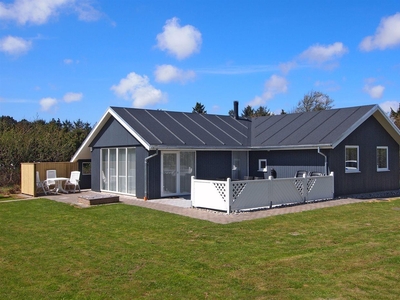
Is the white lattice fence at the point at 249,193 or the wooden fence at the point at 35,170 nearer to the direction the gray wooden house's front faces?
the white lattice fence

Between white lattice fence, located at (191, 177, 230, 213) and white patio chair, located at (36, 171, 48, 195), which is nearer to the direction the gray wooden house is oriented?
the white lattice fence

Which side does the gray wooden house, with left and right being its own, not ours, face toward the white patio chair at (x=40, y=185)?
right

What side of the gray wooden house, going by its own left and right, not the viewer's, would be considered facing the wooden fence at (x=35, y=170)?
right

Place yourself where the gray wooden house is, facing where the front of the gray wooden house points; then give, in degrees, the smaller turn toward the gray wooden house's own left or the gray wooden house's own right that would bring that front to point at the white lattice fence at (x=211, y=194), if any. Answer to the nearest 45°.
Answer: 0° — it already faces it

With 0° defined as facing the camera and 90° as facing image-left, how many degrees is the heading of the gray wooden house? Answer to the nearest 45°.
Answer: approximately 0°

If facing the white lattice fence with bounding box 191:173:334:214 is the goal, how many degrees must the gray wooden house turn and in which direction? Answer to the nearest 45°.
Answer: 0° — it already faces it
